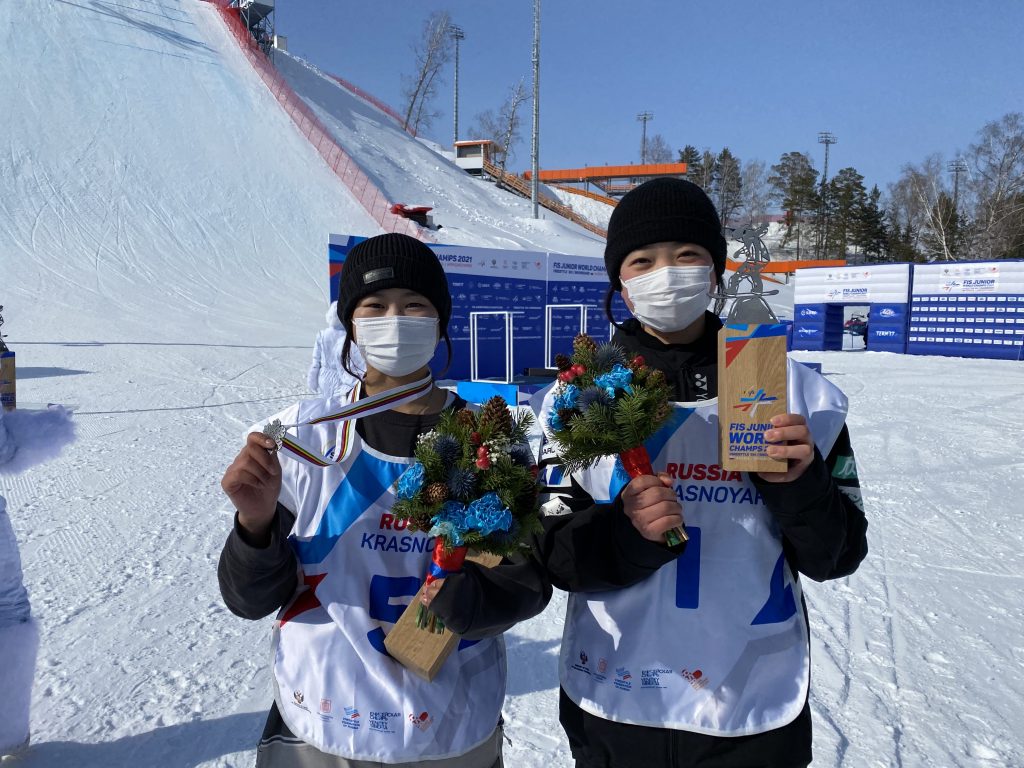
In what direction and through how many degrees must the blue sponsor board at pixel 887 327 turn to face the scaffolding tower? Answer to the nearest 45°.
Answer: approximately 90° to its right

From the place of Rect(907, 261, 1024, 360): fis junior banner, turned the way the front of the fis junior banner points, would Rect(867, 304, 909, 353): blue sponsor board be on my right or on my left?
on my right

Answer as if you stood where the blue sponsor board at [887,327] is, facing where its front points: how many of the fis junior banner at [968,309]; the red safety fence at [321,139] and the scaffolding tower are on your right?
2

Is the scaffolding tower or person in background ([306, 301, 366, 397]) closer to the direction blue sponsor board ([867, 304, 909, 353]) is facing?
the person in background

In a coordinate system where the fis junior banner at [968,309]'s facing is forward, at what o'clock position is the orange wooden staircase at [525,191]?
The orange wooden staircase is roughly at 4 o'clock from the fis junior banner.

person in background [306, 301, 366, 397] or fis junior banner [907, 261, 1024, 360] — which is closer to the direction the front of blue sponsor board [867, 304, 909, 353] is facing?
the person in background

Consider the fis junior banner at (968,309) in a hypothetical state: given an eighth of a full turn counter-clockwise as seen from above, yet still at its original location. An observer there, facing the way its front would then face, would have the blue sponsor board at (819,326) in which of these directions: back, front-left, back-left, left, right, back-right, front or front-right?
back-right

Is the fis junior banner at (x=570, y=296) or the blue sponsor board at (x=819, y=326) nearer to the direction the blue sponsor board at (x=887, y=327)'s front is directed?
the fis junior banner

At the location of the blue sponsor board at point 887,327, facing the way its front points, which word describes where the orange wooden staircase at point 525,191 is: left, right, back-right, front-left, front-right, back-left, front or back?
back-right

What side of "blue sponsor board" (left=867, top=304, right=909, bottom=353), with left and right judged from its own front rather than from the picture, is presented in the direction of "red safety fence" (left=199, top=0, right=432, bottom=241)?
right

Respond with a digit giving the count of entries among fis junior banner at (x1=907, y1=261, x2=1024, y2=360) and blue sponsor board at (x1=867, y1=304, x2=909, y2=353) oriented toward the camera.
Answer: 2

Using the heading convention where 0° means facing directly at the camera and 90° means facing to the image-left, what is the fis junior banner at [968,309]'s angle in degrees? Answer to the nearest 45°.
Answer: approximately 0°
